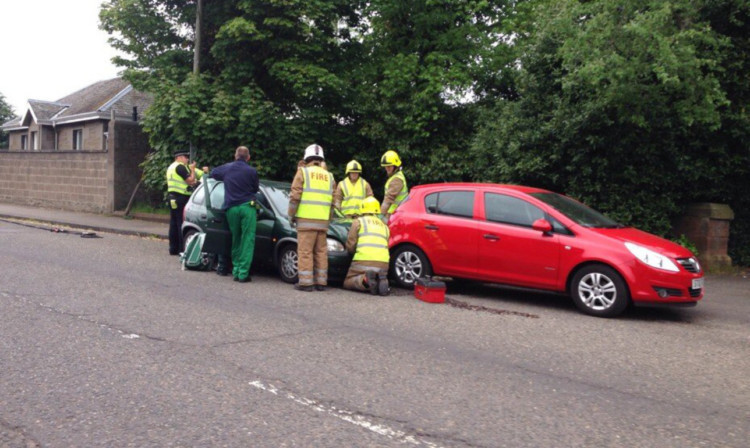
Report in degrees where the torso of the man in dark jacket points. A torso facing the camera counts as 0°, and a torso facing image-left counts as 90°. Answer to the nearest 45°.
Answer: approximately 180°

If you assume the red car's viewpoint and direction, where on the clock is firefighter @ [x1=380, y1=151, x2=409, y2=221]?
The firefighter is roughly at 6 o'clock from the red car.

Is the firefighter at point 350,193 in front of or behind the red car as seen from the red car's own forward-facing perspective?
behind

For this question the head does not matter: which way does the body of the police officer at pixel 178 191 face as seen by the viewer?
to the viewer's right

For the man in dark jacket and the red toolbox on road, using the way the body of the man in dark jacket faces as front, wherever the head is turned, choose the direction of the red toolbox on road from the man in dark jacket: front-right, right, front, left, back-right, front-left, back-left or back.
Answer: back-right

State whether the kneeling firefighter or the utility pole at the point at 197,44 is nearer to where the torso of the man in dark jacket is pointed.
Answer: the utility pole

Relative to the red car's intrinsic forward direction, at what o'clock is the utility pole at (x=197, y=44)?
The utility pole is roughly at 6 o'clock from the red car.

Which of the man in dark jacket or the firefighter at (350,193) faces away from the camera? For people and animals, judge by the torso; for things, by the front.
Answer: the man in dark jacket

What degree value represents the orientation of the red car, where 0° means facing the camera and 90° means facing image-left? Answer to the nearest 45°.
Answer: approximately 315°

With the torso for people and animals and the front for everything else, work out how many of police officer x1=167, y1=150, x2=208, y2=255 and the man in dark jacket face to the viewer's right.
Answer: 1

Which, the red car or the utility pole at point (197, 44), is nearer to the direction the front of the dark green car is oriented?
the red car

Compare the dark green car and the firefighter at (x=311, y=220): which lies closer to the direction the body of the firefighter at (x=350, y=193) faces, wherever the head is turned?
the firefighter

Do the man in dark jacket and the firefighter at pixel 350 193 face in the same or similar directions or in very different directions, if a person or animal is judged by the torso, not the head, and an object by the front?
very different directions

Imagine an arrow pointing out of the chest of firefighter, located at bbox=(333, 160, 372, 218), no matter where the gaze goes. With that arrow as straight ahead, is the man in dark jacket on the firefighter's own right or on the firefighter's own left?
on the firefighter's own right
